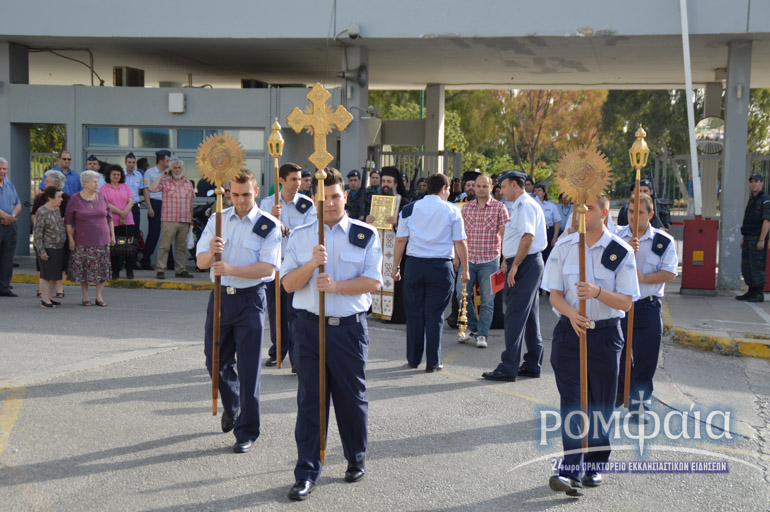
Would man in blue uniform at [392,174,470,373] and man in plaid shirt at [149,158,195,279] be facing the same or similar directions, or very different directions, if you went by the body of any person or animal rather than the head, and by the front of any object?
very different directions

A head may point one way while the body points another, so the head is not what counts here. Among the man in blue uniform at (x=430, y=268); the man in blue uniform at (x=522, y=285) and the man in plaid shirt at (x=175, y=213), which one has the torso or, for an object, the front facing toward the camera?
the man in plaid shirt

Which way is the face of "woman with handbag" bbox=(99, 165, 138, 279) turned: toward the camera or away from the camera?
toward the camera

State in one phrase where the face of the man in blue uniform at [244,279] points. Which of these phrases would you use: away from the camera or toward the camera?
toward the camera

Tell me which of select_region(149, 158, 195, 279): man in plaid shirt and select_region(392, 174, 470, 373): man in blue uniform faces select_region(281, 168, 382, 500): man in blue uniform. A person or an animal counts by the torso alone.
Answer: the man in plaid shirt

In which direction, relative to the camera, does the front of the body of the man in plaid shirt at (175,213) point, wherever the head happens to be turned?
toward the camera

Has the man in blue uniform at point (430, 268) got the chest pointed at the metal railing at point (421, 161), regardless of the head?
yes

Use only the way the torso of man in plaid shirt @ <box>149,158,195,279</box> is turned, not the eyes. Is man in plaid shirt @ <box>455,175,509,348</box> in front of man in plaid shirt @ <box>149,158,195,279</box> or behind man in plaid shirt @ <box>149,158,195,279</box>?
in front

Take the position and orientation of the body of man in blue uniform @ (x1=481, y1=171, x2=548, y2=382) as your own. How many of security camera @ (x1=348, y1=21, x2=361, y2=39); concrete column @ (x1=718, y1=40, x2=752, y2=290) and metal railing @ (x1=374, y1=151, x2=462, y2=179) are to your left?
0

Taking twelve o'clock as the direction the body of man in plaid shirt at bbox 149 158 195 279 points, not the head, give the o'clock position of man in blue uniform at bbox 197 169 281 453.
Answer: The man in blue uniform is roughly at 12 o'clock from the man in plaid shirt.

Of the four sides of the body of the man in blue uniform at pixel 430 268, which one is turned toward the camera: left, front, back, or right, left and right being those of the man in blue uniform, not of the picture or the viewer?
back

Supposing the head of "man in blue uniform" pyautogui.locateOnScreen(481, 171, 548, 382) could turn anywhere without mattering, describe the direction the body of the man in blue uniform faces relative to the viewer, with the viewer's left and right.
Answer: facing to the left of the viewer

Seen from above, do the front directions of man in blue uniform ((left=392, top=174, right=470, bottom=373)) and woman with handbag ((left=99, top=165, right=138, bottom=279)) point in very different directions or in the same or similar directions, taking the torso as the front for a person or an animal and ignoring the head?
very different directions

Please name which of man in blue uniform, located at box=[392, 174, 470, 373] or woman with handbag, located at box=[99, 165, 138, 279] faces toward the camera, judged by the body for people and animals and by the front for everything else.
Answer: the woman with handbag

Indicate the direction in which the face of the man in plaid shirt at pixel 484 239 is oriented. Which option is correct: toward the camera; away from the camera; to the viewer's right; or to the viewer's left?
toward the camera
